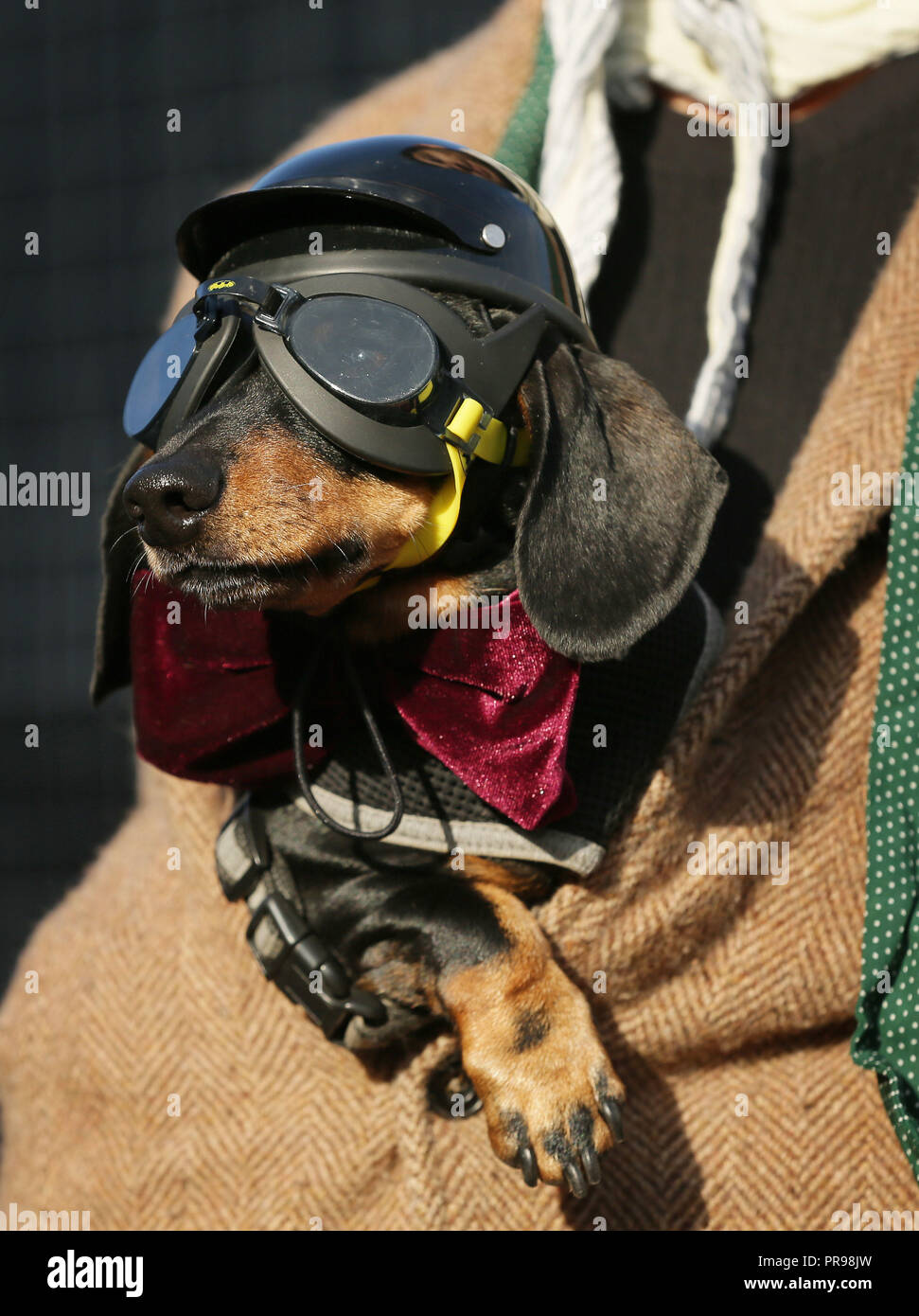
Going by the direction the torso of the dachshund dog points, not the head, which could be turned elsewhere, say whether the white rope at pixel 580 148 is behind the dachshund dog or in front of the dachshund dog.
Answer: behind

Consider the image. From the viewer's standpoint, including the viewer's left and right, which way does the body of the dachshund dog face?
facing the viewer and to the left of the viewer

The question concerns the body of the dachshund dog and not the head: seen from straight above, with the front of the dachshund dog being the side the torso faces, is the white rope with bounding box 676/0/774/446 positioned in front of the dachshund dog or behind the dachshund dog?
behind
